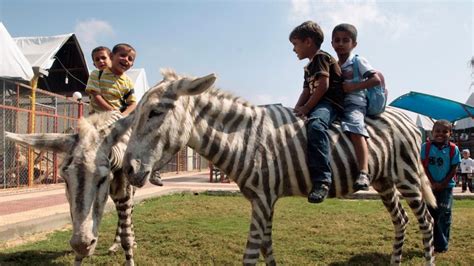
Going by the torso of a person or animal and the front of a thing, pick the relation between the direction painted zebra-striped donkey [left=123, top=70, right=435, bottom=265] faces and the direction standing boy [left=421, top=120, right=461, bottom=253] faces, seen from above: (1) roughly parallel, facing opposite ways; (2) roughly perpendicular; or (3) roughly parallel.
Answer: roughly perpendicular

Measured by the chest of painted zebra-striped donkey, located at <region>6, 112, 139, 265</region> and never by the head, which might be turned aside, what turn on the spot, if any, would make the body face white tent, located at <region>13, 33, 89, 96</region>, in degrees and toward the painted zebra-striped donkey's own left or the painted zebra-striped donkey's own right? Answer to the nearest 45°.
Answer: approximately 180°

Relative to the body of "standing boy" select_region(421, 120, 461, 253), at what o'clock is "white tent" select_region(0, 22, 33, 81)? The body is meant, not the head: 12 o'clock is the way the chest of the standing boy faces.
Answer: The white tent is roughly at 3 o'clock from the standing boy.

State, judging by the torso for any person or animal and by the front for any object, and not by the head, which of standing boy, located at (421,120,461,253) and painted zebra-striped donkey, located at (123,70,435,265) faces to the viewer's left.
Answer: the painted zebra-striped donkey

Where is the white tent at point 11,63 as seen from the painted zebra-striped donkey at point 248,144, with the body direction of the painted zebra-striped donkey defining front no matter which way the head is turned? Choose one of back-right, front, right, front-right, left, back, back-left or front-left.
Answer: front-right

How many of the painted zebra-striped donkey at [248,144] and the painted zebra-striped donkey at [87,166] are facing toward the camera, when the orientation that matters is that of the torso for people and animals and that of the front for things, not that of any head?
1

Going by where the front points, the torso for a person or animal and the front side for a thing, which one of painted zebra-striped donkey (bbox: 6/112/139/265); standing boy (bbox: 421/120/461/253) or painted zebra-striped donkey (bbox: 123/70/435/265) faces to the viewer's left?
painted zebra-striped donkey (bbox: 123/70/435/265)

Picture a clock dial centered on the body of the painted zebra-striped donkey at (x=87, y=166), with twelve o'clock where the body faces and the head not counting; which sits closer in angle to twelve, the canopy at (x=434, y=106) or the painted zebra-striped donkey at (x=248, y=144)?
the painted zebra-striped donkey

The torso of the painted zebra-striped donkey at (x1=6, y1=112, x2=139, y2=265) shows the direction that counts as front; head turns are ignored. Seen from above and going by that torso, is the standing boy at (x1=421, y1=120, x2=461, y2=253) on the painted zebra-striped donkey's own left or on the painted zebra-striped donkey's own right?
on the painted zebra-striped donkey's own left

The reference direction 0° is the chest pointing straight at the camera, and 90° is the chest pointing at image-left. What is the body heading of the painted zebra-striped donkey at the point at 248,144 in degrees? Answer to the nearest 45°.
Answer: approximately 90°

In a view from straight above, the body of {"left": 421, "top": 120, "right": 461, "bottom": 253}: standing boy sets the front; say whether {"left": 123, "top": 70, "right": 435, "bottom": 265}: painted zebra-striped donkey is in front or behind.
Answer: in front

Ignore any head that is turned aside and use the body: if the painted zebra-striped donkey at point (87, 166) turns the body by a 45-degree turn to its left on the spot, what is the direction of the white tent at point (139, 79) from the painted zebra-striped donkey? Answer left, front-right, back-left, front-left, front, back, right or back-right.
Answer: back-left
